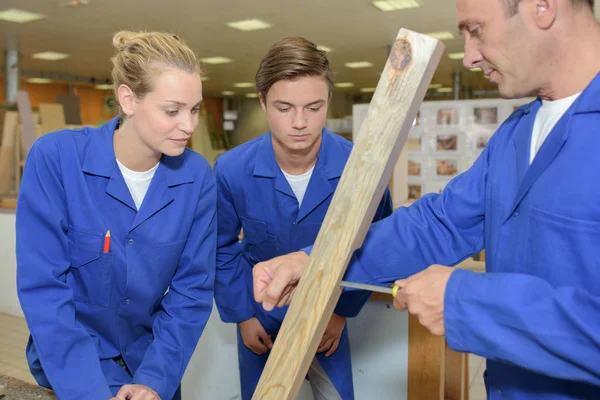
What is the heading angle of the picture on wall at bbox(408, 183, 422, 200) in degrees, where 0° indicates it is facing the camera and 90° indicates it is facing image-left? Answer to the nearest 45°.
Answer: approximately 0°

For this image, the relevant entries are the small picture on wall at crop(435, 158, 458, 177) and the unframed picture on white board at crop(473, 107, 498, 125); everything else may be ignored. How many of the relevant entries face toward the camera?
2

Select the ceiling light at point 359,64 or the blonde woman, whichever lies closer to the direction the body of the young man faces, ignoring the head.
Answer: the blonde woman

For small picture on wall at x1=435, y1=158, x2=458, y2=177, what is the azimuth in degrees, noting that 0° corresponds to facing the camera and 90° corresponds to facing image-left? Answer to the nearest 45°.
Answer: approximately 0°

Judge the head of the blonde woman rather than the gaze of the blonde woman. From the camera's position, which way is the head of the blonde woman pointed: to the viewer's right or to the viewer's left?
to the viewer's right

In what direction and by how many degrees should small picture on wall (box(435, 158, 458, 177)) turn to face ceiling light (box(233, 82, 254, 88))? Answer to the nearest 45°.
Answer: approximately 135° to its right
